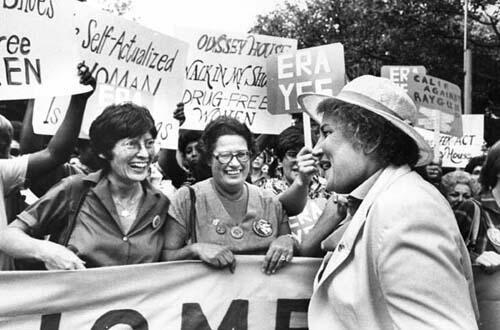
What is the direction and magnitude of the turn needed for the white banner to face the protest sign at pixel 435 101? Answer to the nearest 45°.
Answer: approximately 135° to its left

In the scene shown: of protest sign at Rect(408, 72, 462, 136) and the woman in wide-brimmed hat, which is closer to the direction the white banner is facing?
the woman in wide-brimmed hat

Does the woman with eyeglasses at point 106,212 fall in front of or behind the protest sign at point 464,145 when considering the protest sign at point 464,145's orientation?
in front

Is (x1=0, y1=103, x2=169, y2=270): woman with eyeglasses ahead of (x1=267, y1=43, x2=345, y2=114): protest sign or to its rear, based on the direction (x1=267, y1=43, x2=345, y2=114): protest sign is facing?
ahead

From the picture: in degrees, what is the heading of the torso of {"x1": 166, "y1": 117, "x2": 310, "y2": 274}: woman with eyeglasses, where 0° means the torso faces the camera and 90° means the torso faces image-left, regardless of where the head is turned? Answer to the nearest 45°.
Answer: approximately 0°

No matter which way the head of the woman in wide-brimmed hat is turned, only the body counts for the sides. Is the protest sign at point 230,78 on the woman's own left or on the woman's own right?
on the woman's own right

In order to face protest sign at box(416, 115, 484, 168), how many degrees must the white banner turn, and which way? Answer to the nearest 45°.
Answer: approximately 135° to its left

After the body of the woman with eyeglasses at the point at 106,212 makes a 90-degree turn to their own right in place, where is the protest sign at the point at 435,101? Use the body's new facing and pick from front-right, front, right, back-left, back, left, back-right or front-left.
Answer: back
